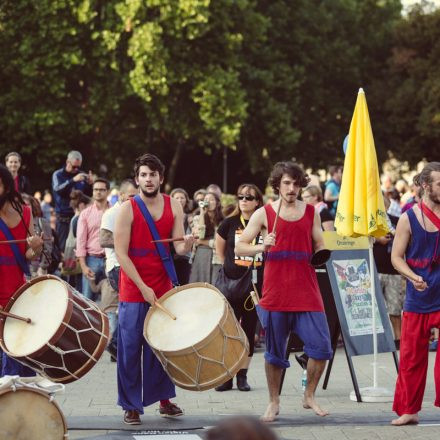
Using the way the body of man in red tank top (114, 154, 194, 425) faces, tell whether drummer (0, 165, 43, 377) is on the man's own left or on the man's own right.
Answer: on the man's own right

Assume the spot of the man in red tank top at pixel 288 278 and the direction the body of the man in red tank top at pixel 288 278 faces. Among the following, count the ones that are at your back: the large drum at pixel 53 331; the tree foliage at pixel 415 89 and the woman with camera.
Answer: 2

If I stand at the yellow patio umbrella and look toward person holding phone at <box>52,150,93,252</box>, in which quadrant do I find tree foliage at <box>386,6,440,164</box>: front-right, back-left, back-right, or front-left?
front-right

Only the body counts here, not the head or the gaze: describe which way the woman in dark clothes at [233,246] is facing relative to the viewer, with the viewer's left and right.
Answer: facing the viewer

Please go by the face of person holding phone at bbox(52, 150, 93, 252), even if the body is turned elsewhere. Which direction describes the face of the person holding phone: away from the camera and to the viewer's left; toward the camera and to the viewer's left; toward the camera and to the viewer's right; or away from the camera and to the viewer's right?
toward the camera and to the viewer's right

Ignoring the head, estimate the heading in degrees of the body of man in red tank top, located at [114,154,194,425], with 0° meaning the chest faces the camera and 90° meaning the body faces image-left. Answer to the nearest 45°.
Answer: approximately 315°

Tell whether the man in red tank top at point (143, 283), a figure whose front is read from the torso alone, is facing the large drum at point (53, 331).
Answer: no

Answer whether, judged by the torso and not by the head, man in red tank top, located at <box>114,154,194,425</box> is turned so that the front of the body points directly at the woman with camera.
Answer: no

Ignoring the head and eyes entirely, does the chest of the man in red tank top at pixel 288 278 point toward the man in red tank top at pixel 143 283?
no

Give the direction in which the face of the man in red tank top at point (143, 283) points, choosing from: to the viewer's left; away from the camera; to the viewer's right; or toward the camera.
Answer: toward the camera

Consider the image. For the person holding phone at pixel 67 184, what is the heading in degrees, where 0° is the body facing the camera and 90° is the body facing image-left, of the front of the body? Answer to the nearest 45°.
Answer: approximately 315°

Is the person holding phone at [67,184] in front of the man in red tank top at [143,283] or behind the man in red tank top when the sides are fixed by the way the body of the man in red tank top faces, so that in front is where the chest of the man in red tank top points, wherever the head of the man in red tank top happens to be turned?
behind

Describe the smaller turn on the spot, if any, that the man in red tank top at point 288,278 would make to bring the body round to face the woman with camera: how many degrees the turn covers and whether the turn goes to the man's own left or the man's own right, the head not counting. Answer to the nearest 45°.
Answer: approximately 180°

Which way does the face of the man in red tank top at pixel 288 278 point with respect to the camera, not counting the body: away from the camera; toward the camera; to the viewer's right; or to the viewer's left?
toward the camera

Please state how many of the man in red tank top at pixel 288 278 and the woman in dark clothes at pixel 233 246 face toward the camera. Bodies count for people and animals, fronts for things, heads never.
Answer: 2
